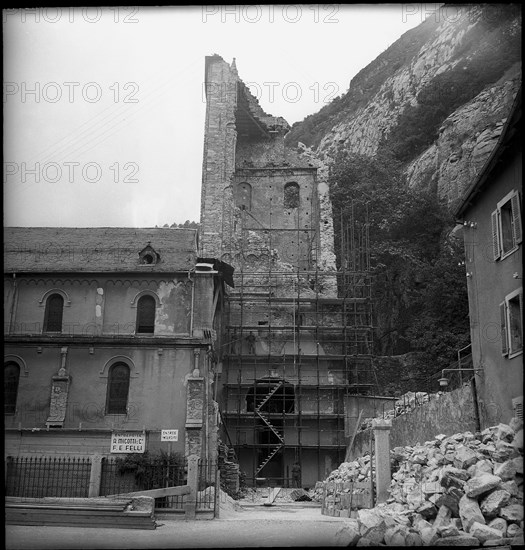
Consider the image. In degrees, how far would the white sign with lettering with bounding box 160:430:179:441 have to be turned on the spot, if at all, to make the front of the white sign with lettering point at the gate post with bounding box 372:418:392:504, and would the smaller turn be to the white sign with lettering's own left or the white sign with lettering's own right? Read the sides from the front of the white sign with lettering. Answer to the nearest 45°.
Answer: approximately 45° to the white sign with lettering's own left

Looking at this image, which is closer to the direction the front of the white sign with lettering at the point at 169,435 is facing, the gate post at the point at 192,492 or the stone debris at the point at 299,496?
the gate post

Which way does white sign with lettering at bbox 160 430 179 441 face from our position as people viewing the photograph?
facing the viewer

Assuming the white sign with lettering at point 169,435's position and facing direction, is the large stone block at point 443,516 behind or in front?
in front

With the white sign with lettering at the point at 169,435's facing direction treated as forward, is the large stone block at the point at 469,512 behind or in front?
in front

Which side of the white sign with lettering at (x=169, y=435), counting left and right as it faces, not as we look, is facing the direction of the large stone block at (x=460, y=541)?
front

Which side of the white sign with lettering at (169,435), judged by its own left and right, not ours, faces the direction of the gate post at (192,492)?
front

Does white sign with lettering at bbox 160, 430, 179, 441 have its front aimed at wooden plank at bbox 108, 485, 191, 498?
yes

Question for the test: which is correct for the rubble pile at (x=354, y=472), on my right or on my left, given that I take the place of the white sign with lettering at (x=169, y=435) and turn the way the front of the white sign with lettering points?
on my left

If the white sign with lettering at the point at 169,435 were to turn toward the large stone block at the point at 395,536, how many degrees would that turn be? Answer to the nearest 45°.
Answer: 0° — it already faces it

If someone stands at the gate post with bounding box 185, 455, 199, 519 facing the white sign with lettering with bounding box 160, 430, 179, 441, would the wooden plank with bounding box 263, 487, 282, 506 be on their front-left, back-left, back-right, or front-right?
front-right

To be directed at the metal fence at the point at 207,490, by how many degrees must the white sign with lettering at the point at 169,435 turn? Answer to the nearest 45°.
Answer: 0° — it already faces it
